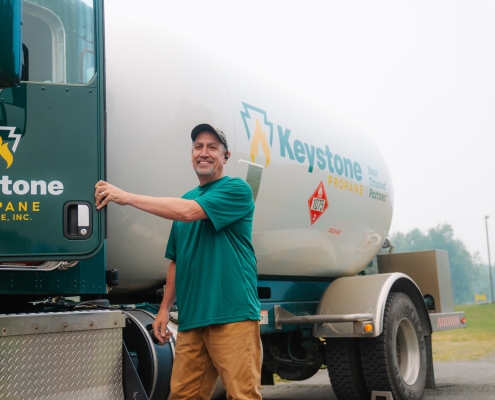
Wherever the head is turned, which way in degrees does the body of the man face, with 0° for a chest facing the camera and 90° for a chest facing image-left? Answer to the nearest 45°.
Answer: approximately 45°
